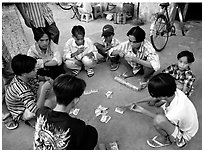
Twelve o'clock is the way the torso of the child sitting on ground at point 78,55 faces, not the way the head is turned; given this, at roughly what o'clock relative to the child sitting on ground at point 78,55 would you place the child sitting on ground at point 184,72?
the child sitting on ground at point 184,72 is roughly at 10 o'clock from the child sitting on ground at point 78,55.

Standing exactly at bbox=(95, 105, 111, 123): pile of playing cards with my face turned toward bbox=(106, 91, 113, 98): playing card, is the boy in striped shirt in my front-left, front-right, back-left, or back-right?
back-left

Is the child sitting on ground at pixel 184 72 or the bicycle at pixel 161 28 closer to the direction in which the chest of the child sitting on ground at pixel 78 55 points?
the child sitting on ground

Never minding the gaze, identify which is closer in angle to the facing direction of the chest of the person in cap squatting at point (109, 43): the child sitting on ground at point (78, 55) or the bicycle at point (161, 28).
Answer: the child sitting on ground

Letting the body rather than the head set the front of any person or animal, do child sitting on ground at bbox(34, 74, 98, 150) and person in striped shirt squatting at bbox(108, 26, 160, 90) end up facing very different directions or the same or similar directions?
very different directions

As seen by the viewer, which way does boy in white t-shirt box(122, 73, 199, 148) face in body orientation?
to the viewer's left

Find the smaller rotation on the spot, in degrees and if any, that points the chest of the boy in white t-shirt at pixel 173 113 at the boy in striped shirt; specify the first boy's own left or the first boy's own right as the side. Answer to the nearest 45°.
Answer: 0° — they already face them

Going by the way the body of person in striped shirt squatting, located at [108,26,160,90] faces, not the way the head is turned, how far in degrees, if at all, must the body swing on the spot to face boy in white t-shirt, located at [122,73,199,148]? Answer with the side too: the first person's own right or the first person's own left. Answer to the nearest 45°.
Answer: approximately 45° to the first person's own left

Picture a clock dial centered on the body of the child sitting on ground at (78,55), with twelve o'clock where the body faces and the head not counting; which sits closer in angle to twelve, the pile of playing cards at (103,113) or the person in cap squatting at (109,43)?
the pile of playing cards
